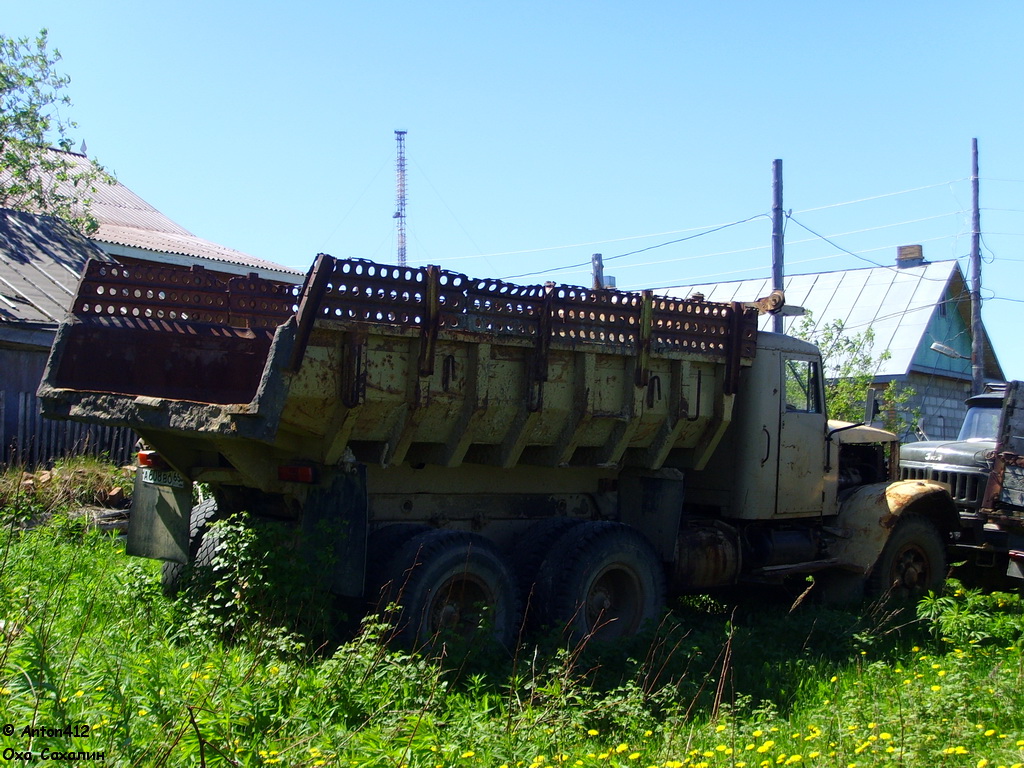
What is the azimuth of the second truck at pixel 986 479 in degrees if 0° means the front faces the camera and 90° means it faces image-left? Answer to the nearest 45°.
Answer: approximately 45°

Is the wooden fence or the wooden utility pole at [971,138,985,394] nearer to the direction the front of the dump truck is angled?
the wooden utility pole

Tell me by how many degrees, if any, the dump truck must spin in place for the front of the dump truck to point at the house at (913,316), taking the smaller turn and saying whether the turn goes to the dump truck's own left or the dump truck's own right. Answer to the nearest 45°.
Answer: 0° — it already faces it

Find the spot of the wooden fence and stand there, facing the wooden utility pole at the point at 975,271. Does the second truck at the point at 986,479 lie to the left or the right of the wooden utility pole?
right

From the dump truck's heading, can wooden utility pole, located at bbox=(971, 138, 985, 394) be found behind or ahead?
ahead

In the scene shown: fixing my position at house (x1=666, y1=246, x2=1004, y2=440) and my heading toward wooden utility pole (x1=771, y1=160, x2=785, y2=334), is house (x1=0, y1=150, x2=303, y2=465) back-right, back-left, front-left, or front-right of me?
front-right

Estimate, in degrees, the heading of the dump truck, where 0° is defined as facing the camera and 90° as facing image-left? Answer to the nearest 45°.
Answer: approximately 225°

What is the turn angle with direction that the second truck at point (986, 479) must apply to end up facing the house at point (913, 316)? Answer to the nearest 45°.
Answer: approximately 135° to its right

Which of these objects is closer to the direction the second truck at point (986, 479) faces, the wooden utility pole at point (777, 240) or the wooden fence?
the wooden fence

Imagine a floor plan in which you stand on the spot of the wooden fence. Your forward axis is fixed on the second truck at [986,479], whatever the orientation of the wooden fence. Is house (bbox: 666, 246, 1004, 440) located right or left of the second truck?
left

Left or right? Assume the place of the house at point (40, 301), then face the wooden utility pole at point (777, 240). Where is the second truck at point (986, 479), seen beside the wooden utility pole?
right

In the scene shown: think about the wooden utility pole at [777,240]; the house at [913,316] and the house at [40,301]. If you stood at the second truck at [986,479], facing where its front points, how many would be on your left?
0

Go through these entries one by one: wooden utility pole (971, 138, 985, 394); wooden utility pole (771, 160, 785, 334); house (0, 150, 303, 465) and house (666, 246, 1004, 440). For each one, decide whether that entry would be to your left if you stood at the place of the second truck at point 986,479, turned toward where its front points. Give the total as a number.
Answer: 0

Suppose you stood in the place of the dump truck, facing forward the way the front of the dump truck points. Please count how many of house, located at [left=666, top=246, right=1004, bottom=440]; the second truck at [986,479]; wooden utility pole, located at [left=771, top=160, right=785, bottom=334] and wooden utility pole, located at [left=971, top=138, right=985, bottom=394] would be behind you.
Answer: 0

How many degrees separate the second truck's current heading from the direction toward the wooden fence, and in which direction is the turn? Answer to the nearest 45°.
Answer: approximately 45° to its right

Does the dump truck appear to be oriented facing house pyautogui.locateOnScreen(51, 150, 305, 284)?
no

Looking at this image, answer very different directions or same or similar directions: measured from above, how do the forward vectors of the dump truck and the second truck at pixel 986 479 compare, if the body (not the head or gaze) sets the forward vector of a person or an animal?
very different directions

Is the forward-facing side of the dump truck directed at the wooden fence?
no

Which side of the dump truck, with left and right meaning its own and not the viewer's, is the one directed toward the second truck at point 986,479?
front
